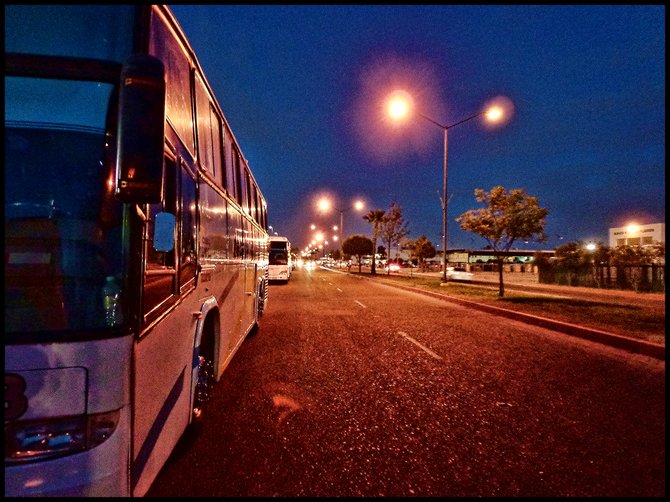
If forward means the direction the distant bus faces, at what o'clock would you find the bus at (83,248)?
The bus is roughly at 12 o'clock from the distant bus.

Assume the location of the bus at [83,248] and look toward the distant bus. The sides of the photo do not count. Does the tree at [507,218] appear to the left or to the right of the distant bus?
right

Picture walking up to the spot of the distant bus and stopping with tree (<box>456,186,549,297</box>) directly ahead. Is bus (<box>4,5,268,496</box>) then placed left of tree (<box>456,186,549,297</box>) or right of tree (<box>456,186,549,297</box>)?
right

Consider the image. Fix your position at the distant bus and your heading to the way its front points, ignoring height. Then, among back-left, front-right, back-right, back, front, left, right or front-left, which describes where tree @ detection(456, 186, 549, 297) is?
front-left

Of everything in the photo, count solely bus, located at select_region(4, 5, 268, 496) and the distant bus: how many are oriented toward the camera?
2

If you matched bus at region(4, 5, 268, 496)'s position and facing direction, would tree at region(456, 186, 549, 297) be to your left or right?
on your left

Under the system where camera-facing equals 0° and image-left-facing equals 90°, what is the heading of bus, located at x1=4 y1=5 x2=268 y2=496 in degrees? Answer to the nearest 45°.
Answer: approximately 0°
